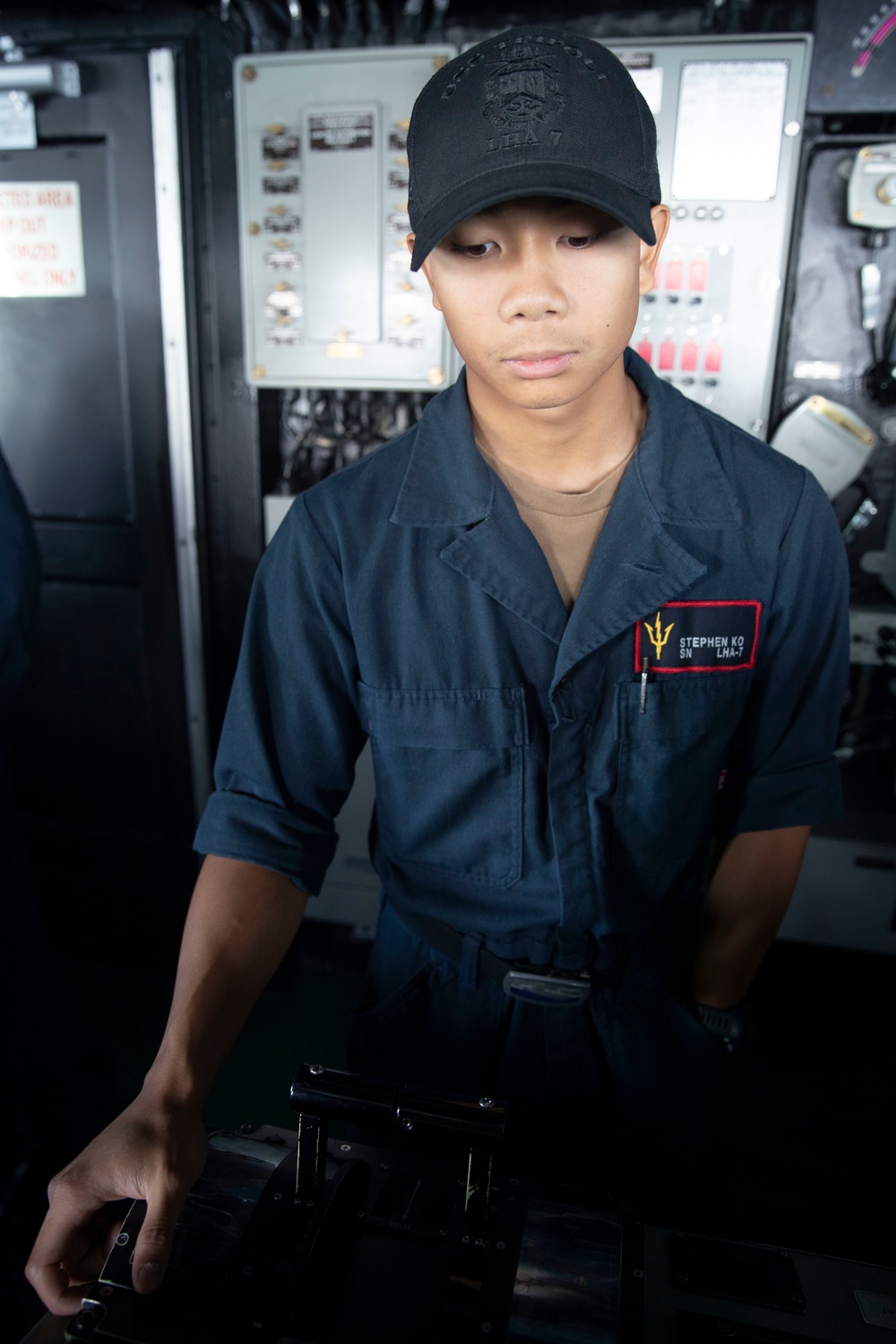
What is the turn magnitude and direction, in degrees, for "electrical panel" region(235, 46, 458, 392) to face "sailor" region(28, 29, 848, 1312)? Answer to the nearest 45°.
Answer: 0° — it already faces them

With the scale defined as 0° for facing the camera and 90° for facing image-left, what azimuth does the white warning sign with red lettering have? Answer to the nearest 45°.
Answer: approximately 0°

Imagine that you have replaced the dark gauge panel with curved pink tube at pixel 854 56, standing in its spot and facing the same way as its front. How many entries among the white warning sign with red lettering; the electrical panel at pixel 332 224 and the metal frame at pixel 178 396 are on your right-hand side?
3

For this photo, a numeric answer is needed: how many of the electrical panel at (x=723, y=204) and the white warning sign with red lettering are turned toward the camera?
2

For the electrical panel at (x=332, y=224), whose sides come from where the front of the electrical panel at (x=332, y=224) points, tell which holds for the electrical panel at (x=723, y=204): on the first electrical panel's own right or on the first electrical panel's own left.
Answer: on the first electrical panel's own left

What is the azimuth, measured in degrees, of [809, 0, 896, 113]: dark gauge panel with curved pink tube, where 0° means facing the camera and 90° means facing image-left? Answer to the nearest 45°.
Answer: approximately 0°

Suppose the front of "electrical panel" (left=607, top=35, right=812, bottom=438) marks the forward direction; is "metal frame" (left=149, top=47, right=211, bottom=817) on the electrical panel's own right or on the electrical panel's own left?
on the electrical panel's own right

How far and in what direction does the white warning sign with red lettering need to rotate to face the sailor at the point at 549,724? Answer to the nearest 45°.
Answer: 0° — it already faces them

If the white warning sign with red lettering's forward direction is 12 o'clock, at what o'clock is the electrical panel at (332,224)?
The electrical panel is roughly at 10 o'clock from the white warning sign with red lettering.
